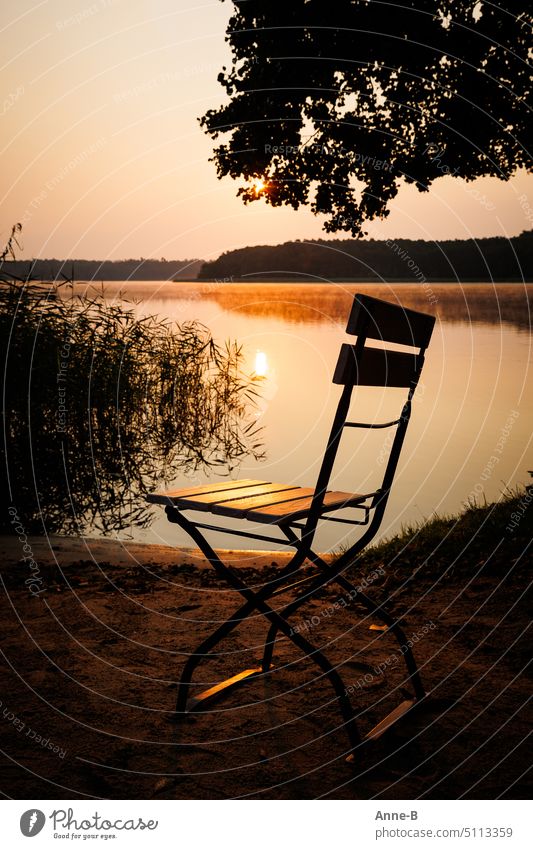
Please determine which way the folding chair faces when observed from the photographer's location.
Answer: facing away from the viewer and to the left of the viewer

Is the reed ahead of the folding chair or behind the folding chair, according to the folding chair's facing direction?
ahead
